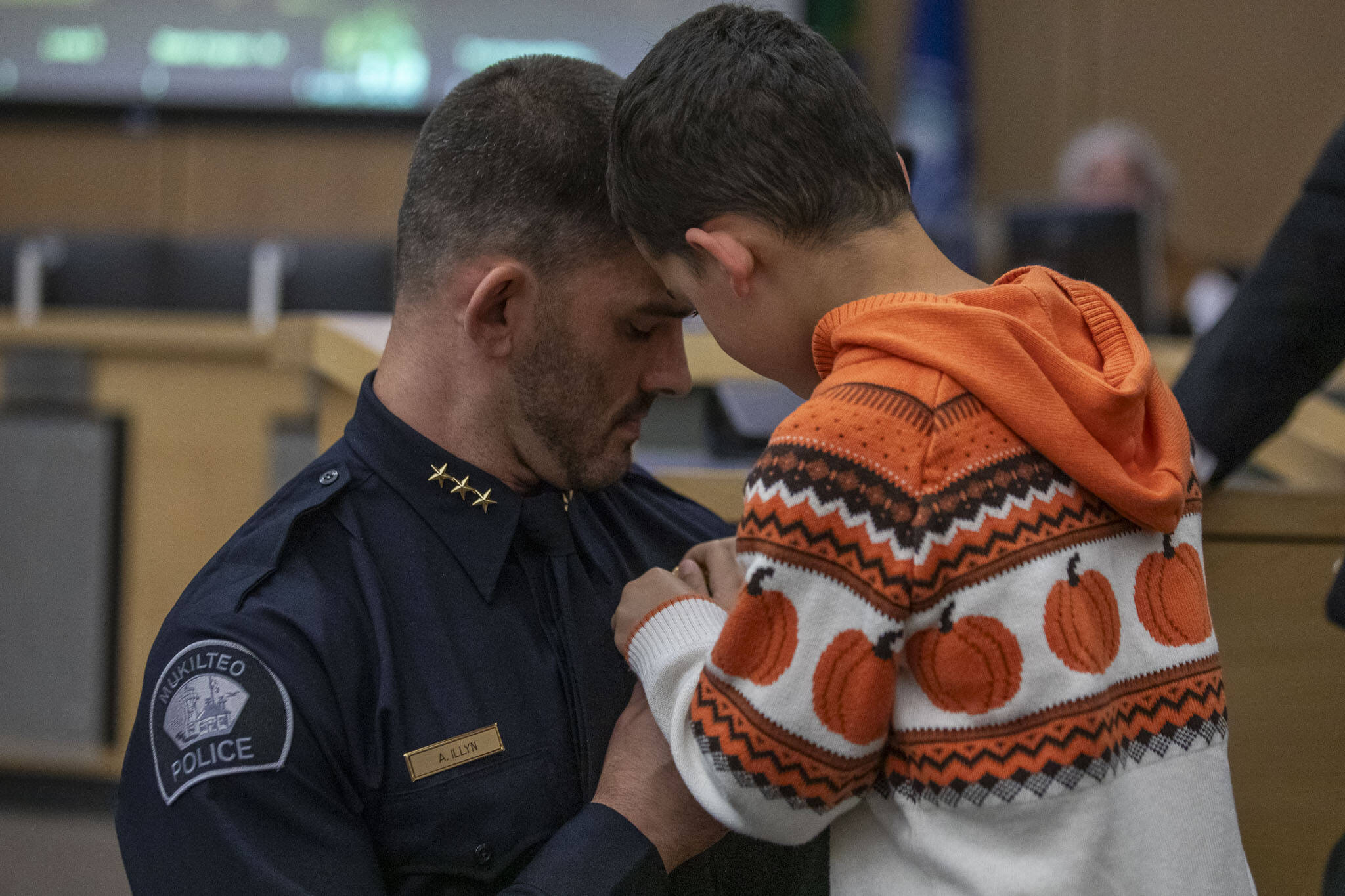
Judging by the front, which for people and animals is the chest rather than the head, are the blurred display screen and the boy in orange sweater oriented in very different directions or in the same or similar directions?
very different directions

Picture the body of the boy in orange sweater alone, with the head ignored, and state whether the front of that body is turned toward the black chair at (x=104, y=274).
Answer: yes

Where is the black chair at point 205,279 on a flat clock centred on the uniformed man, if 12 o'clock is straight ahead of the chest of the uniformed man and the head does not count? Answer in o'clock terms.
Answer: The black chair is roughly at 7 o'clock from the uniformed man.

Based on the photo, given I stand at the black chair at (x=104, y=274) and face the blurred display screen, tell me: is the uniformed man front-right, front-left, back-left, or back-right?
back-right

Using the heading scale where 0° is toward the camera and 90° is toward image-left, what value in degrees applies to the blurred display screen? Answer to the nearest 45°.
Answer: approximately 0°

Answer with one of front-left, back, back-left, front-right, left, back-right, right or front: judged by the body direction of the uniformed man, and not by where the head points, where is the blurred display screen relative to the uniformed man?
back-left

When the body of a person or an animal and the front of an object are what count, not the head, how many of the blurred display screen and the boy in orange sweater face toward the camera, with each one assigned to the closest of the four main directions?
1

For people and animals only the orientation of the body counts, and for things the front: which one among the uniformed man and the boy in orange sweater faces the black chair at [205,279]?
the boy in orange sweater

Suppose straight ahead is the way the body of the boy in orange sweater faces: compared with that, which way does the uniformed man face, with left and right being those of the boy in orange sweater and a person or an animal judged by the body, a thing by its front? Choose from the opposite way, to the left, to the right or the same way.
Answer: the opposite way

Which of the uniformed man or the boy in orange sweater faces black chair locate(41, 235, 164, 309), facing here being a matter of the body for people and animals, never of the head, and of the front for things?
the boy in orange sweater

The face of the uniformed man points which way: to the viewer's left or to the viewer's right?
to the viewer's right

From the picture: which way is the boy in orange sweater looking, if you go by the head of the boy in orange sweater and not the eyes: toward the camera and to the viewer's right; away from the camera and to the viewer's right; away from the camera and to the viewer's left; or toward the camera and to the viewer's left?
away from the camera and to the viewer's left
